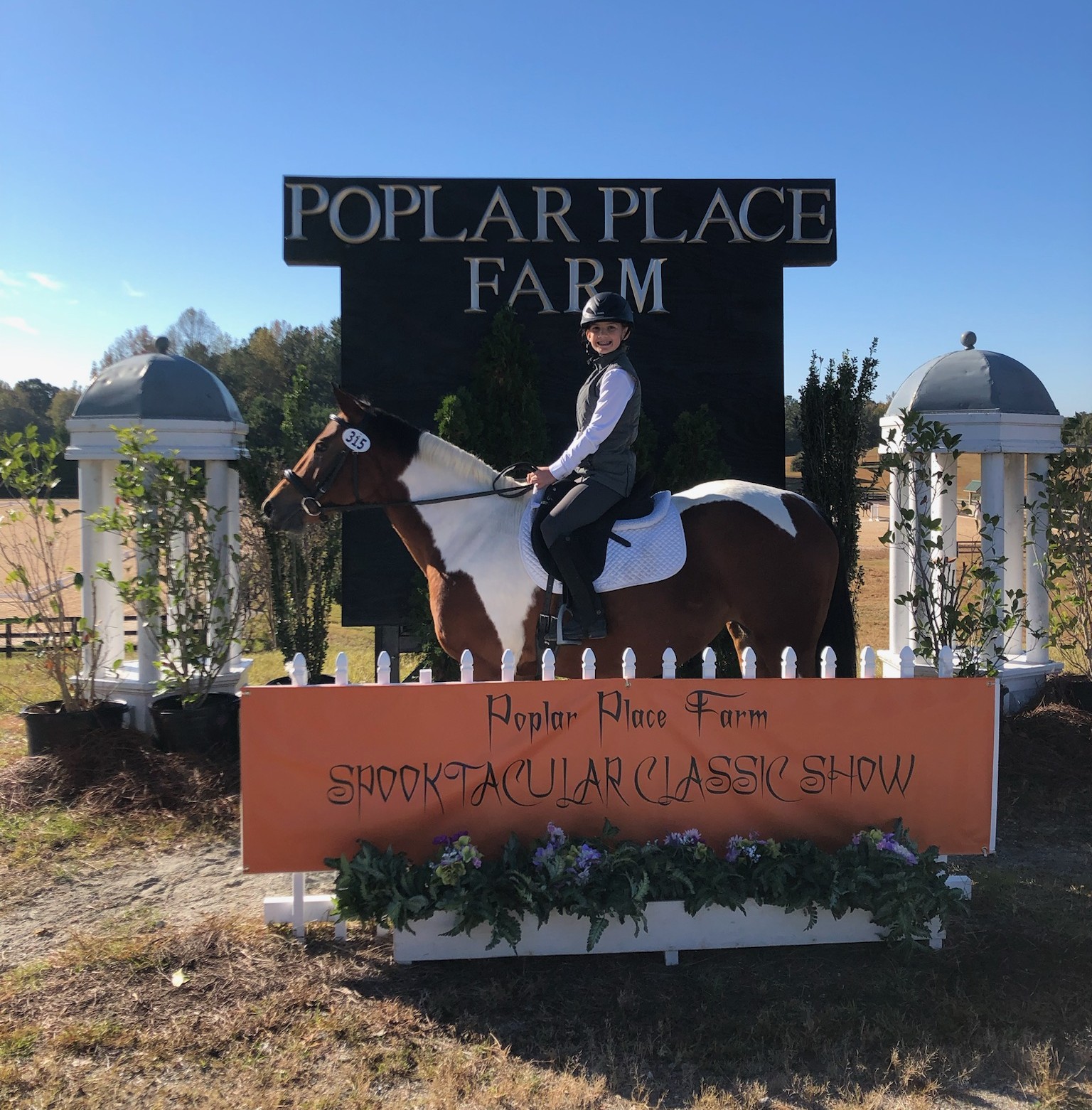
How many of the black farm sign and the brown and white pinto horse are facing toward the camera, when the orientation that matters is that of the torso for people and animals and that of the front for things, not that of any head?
1

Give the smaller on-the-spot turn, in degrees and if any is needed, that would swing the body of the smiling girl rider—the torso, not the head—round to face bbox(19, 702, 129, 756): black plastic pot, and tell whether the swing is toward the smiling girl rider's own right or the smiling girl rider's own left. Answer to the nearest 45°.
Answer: approximately 45° to the smiling girl rider's own right

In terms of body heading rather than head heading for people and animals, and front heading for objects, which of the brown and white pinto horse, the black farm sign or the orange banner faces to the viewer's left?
the brown and white pinto horse

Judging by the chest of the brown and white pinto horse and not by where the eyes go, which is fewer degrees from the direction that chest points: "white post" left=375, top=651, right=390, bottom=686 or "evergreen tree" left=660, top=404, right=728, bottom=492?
the white post

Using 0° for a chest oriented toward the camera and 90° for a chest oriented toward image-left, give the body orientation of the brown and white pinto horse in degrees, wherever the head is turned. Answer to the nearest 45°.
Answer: approximately 90°

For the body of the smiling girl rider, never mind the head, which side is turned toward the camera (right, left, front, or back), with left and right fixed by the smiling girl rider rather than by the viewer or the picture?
left

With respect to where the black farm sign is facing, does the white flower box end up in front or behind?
in front

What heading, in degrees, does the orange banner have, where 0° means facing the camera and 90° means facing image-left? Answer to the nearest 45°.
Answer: approximately 0°

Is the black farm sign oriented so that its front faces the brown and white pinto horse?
yes

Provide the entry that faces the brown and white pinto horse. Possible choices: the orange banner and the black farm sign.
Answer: the black farm sign

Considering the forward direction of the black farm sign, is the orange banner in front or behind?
in front
